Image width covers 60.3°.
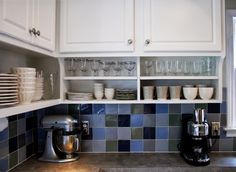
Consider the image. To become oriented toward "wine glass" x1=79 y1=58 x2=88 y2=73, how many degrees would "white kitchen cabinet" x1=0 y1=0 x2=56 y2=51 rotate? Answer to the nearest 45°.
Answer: approximately 90° to its left

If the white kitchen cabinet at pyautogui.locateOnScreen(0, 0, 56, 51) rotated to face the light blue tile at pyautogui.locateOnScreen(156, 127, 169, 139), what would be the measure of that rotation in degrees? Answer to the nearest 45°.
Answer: approximately 45° to its left

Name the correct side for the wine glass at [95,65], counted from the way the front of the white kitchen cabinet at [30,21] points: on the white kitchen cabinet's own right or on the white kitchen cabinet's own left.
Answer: on the white kitchen cabinet's own left

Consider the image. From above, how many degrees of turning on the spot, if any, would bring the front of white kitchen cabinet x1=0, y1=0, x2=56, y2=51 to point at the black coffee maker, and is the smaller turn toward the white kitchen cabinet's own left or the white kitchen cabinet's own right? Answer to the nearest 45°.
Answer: approximately 45° to the white kitchen cabinet's own left

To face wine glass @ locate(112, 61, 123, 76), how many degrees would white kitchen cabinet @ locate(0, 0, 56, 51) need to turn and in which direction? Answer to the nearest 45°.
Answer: approximately 90° to its left

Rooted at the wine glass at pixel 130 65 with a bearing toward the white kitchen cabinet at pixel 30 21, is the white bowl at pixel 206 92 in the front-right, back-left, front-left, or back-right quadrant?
back-left

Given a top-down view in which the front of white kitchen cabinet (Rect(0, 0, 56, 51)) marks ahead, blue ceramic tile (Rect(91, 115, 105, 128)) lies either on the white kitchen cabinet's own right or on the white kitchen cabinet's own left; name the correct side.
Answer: on the white kitchen cabinet's own left

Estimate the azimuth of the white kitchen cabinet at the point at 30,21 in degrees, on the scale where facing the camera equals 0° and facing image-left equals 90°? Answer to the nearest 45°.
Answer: approximately 315°
